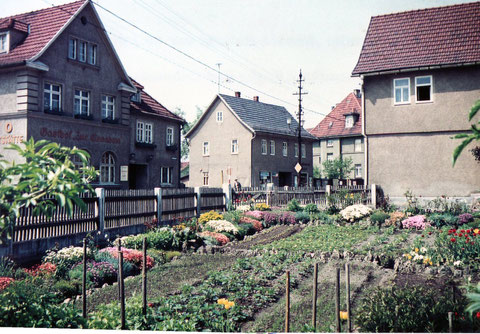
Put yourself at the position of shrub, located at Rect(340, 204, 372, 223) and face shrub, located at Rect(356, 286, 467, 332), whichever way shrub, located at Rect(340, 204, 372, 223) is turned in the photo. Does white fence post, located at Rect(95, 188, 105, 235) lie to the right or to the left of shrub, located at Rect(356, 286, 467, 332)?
right

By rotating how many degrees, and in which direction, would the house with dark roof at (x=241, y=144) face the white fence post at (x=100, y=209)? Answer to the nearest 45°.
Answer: approximately 45° to its right

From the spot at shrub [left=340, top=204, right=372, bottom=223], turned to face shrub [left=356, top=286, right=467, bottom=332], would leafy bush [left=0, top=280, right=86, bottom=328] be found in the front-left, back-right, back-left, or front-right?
front-right

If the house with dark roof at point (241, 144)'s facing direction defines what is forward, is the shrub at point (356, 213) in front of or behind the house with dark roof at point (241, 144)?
in front

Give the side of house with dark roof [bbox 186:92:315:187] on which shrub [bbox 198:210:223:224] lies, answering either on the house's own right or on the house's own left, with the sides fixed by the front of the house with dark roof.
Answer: on the house's own right

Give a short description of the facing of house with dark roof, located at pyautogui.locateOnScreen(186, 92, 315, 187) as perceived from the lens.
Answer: facing the viewer and to the right of the viewer

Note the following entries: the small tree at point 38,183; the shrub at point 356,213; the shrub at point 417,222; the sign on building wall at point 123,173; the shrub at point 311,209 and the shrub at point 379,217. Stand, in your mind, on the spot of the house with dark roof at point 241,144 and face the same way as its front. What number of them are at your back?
0

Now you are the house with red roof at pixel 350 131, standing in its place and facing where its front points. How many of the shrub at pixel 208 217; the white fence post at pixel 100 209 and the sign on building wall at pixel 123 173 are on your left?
0

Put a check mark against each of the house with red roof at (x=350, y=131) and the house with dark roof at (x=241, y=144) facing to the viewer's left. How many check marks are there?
0

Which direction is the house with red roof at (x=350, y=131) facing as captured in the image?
toward the camera

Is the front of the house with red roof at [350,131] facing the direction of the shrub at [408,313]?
yes

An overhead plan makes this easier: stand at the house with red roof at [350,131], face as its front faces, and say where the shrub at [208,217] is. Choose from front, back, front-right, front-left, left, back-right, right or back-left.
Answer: front
